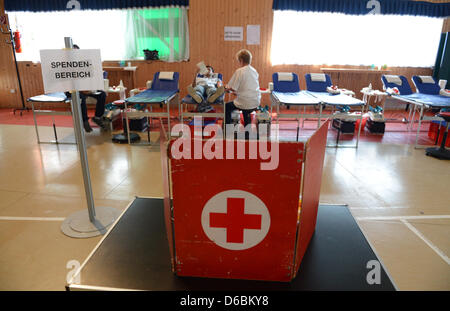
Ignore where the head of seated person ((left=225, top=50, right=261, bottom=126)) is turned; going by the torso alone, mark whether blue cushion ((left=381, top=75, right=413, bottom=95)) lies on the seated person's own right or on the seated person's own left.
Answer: on the seated person's own right

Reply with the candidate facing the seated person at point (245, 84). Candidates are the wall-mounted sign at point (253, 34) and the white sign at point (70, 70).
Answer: the wall-mounted sign

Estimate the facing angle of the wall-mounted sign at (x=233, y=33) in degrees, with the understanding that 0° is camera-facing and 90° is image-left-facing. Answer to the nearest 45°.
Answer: approximately 0°

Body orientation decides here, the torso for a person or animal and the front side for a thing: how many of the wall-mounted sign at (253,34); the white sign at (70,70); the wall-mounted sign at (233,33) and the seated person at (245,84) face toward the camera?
3

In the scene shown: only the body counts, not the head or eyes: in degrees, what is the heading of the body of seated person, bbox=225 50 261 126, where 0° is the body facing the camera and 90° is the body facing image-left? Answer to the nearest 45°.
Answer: approximately 135°

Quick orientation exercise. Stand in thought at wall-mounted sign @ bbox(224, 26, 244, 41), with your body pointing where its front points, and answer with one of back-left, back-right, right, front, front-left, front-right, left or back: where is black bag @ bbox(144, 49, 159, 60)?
right

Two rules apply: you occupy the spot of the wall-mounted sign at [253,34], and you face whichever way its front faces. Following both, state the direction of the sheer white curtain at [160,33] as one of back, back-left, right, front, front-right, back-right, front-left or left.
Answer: right

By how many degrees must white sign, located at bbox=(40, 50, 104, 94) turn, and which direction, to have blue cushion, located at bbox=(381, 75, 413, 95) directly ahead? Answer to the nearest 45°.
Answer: approximately 90° to its left

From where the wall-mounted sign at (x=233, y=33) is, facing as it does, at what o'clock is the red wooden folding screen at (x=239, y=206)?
The red wooden folding screen is roughly at 12 o'clock from the wall-mounted sign.

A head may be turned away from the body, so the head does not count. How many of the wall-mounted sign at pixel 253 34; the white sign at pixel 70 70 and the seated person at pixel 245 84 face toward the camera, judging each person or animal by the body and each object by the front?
2

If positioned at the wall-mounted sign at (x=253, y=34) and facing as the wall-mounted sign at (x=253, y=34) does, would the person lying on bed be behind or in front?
in front

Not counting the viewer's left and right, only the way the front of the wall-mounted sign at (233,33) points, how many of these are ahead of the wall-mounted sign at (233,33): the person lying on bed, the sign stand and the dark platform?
3

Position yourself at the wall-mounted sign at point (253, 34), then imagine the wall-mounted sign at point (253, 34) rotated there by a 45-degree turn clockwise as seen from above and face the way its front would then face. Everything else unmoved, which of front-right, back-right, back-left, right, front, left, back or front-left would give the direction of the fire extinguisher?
front-right

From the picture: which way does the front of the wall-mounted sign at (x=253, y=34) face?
toward the camera

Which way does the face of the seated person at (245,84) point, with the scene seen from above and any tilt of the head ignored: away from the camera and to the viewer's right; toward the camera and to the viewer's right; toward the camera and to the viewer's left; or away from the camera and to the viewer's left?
away from the camera and to the viewer's left

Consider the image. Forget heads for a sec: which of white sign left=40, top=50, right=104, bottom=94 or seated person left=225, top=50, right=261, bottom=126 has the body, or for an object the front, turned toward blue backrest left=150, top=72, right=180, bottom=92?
the seated person

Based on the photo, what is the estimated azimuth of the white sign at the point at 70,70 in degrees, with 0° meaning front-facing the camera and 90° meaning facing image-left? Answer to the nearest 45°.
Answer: approximately 0°
